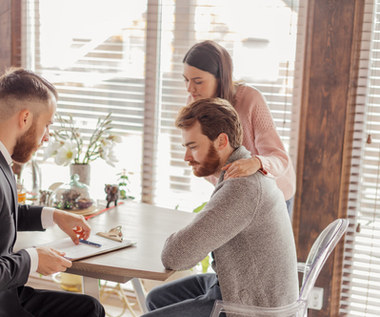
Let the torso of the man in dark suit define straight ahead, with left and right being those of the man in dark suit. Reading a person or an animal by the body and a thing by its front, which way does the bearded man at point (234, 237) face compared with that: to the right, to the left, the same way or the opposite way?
the opposite way

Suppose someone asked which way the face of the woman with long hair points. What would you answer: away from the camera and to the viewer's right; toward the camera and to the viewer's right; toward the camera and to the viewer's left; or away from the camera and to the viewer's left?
toward the camera and to the viewer's left

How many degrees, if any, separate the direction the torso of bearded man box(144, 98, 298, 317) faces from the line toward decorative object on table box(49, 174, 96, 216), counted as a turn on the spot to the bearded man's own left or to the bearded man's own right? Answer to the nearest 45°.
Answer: approximately 45° to the bearded man's own right

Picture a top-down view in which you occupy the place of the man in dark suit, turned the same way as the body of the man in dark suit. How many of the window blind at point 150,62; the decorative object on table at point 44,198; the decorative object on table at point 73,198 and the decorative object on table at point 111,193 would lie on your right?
0

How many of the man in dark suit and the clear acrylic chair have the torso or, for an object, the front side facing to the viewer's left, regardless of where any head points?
1

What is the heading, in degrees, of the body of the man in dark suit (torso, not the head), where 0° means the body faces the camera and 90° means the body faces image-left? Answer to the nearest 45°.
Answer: approximately 270°

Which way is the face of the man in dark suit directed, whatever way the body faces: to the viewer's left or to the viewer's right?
to the viewer's right

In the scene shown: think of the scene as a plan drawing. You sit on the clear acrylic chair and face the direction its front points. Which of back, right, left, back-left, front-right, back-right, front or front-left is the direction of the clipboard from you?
front

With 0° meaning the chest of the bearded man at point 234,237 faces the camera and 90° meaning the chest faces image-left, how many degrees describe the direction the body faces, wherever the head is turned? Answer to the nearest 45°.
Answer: approximately 90°

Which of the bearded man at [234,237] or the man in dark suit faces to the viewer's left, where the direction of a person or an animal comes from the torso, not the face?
the bearded man

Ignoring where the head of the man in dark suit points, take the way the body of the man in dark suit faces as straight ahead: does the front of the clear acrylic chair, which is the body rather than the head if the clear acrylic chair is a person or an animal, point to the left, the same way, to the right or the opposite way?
the opposite way

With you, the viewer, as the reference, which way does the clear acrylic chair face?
facing to the left of the viewer

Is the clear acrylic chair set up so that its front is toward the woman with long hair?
no
